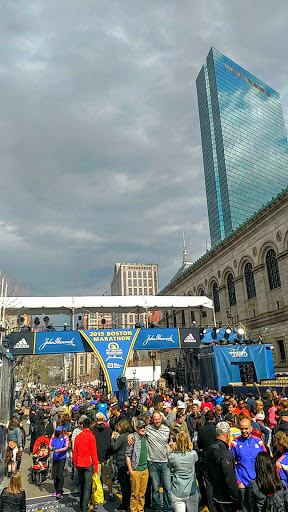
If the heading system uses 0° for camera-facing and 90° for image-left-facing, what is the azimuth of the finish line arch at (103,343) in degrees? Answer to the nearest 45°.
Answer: approximately 0°

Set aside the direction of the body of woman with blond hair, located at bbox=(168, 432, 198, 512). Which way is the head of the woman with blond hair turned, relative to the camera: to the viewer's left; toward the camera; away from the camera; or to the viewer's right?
away from the camera

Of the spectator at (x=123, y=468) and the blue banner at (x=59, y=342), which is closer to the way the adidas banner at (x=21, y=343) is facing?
the spectator

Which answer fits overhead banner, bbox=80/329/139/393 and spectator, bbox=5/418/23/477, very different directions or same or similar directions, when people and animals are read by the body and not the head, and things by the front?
very different directions

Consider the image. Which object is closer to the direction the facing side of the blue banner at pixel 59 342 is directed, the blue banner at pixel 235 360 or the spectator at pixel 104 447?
the spectator

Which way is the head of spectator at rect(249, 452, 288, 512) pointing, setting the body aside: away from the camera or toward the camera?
away from the camera

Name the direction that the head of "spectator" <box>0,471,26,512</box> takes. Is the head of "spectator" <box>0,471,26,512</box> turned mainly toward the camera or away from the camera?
away from the camera
